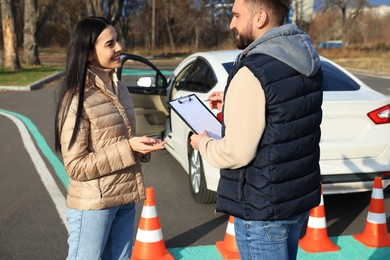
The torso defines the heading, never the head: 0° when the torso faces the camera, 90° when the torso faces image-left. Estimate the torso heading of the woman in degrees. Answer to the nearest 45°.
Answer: approximately 270°

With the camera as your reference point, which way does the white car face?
facing away from the viewer and to the left of the viewer

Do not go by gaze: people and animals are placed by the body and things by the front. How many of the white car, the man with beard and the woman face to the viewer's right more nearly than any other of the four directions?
1

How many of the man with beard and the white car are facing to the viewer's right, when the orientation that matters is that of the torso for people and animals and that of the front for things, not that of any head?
0

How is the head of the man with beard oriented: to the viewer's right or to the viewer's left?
to the viewer's left

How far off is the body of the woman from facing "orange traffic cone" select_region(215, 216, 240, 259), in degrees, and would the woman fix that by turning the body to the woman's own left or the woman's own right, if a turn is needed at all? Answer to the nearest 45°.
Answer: approximately 45° to the woman's own left

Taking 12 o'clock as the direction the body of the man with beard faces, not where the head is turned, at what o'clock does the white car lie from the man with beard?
The white car is roughly at 2 o'clock from the man with beard.

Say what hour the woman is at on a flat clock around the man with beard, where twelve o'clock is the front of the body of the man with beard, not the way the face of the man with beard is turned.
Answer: The woman is roughly at 11 o'clock from the man with beard.

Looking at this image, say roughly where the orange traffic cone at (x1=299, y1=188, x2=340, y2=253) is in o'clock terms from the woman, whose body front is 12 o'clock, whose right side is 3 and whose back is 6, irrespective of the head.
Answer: The orange traffic cone is roughly at 11 o'clock from the woman.

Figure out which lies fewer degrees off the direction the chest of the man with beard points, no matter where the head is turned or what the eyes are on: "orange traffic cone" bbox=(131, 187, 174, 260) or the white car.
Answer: the orange traffic cone

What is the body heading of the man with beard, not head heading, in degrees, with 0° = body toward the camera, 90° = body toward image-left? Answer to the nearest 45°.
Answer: approximately 135°
